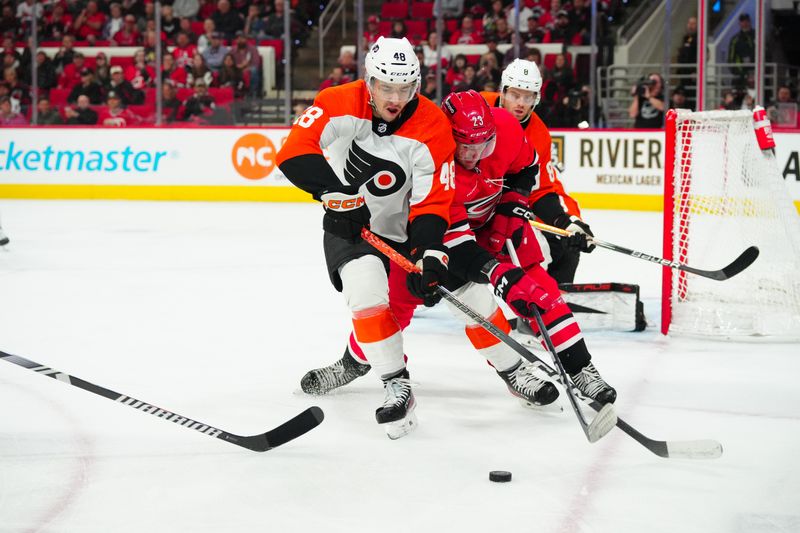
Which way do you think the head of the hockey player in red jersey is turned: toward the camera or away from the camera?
toward the camera

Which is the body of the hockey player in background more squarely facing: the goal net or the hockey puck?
the hockey puck

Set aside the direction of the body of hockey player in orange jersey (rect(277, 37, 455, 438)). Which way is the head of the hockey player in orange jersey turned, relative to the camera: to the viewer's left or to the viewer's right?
to the viewer's right

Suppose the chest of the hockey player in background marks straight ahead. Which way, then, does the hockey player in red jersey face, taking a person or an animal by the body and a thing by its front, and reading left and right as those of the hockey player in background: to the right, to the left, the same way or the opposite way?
the same way

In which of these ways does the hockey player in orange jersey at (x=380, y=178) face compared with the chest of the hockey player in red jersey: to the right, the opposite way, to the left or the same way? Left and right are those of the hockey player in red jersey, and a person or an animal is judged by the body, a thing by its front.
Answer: the same way

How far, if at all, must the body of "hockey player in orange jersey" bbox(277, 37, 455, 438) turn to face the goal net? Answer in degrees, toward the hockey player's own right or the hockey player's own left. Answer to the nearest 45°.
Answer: approximately 135° to the hockey player's own left

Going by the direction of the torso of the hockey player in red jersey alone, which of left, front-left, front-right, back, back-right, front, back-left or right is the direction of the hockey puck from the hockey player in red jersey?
front

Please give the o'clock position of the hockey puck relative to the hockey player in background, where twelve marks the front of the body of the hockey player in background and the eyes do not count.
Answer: The hockey puck is roughly at 12 o'clock from the hockey player in background.

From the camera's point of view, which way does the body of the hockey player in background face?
toward the camera

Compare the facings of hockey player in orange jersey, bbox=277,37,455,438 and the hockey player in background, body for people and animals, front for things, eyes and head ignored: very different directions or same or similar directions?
same or similar directions

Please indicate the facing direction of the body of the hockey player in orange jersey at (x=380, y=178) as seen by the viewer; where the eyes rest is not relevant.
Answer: toward the camera
